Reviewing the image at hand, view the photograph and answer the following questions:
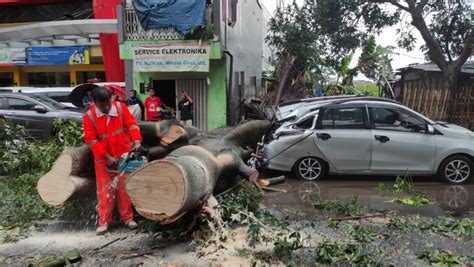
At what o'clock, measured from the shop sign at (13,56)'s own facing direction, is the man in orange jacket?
The man in orange jacket is roughly at 12 o'clock from the shop sign.

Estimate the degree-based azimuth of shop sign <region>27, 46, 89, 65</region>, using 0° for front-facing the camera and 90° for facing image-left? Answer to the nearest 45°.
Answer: approximately 0°

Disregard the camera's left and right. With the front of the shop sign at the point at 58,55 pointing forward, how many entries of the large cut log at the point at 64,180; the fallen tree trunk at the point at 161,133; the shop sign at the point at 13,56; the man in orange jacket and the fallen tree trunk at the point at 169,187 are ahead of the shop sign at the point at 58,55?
4

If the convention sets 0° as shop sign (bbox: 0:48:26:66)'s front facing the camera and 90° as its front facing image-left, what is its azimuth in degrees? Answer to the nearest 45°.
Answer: approximately 0°

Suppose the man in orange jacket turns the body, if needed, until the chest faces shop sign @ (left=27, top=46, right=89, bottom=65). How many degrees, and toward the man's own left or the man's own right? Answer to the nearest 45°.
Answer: approximately 180°

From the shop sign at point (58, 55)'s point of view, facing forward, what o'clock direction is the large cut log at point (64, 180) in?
The large cut log is roughly at 12 o'clock from the shop sign.
